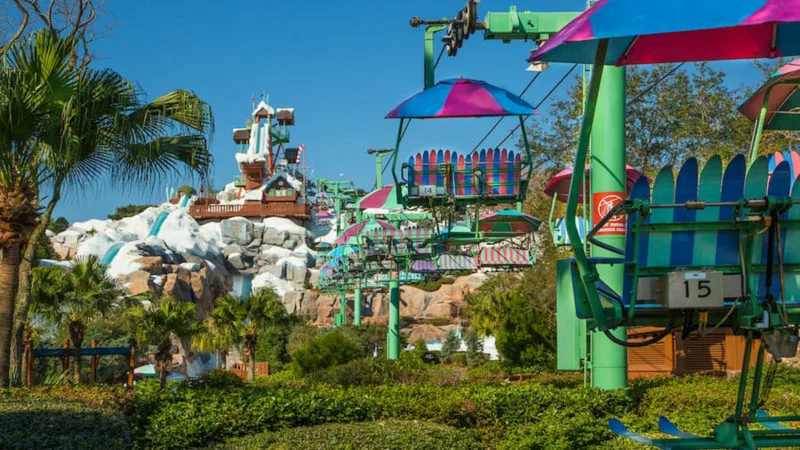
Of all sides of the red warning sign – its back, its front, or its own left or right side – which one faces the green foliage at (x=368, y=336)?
back

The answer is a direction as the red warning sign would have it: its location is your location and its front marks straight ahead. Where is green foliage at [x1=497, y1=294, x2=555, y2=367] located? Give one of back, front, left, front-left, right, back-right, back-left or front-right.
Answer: back

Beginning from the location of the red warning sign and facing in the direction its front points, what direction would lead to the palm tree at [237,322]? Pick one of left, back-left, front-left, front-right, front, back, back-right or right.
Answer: back-right

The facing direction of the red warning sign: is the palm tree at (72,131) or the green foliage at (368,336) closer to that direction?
the palm tree

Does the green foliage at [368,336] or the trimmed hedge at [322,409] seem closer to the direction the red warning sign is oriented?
the trimmed hedge

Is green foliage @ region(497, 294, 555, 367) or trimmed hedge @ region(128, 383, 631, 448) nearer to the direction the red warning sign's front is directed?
the trimmed hedge

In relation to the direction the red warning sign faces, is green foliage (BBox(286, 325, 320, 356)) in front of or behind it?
behind

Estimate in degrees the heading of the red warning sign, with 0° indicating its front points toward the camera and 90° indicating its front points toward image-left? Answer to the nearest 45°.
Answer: approximately 0°

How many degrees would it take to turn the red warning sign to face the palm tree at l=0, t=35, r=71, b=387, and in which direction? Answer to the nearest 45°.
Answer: approximately 90° to its right

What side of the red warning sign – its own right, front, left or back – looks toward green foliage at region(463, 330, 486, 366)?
back

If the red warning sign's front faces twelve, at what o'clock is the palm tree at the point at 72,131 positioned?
The palm tree is roughly at 3 o'clock from the red warning sign.
